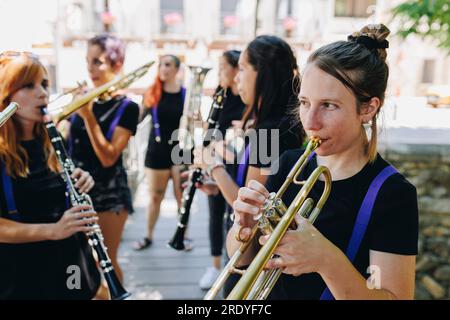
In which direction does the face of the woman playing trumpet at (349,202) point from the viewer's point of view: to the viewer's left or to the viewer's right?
to the viewer's left

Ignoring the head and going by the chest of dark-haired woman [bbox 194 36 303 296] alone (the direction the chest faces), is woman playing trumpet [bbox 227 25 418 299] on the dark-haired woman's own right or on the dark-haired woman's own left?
on the dark-haired woman's own left

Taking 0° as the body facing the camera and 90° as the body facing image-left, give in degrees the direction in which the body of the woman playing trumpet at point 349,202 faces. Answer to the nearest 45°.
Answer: approximately 45°

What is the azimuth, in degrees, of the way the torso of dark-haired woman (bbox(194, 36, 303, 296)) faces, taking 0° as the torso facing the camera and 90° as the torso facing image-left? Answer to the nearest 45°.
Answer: approximately 90°

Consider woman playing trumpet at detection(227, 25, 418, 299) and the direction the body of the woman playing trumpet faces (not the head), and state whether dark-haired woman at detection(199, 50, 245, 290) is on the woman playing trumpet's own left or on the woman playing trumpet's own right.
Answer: on the woman playing trumpet's own right

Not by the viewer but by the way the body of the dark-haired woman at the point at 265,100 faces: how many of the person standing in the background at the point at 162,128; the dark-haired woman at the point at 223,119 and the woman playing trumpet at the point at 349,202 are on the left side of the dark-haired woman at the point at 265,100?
1

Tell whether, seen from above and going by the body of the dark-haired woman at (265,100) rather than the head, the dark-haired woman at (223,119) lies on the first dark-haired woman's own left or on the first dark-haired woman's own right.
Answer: on the first dark-haired woman's own right

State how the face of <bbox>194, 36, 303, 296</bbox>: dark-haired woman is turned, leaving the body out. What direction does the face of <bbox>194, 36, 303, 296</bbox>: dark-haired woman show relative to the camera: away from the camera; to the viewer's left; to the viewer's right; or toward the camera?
to the viewer's left
